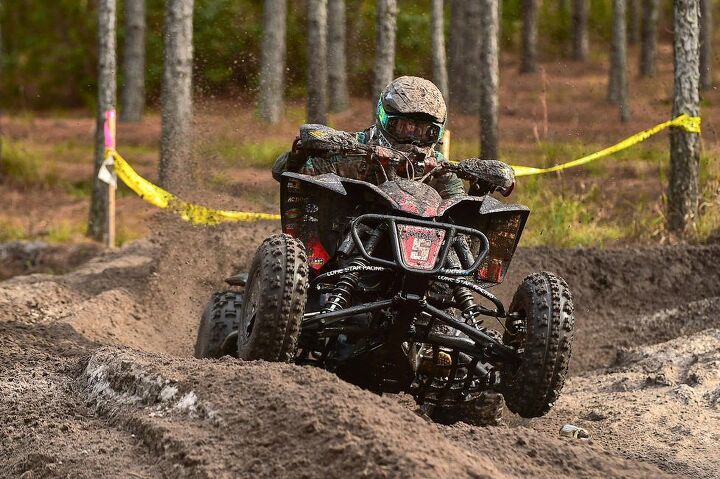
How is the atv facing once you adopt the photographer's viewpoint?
facing the viewer

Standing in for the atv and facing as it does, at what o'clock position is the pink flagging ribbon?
The pink flagging ribbon is roughly at 5 o'clock from the atv.

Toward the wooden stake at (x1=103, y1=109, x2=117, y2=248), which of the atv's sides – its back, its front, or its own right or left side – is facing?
back

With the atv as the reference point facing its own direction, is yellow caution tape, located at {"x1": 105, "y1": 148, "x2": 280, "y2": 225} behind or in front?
behind

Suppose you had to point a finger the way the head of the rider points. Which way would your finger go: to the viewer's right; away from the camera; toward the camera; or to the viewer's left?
toward the camera
